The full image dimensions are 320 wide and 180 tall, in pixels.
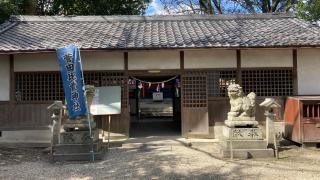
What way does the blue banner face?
toward the camera

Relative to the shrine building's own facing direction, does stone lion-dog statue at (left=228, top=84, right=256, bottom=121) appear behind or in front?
in front

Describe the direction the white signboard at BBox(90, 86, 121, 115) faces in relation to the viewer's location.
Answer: facing the viewer

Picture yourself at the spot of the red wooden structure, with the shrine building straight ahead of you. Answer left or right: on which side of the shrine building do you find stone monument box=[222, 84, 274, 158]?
left

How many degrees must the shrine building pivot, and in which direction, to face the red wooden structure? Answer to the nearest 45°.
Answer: approximately 45° to its left

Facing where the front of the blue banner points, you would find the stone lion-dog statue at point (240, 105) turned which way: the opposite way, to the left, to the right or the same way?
to the right

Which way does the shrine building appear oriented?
toward the camera

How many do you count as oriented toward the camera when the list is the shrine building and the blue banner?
2

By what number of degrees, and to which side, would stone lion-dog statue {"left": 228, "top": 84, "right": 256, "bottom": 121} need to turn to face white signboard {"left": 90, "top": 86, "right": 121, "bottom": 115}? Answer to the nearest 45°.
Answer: approximately 45° to its right

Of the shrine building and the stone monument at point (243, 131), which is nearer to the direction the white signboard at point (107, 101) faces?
the stone monument

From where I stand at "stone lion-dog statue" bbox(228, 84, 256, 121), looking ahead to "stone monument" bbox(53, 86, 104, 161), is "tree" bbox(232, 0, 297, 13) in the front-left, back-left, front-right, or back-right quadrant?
back-right

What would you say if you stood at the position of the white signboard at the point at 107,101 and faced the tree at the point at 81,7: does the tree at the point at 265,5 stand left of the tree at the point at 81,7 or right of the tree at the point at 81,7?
right

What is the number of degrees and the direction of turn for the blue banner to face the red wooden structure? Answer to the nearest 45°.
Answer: approximately 90° to its left

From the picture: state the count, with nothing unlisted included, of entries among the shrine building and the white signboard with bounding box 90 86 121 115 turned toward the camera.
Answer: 2
